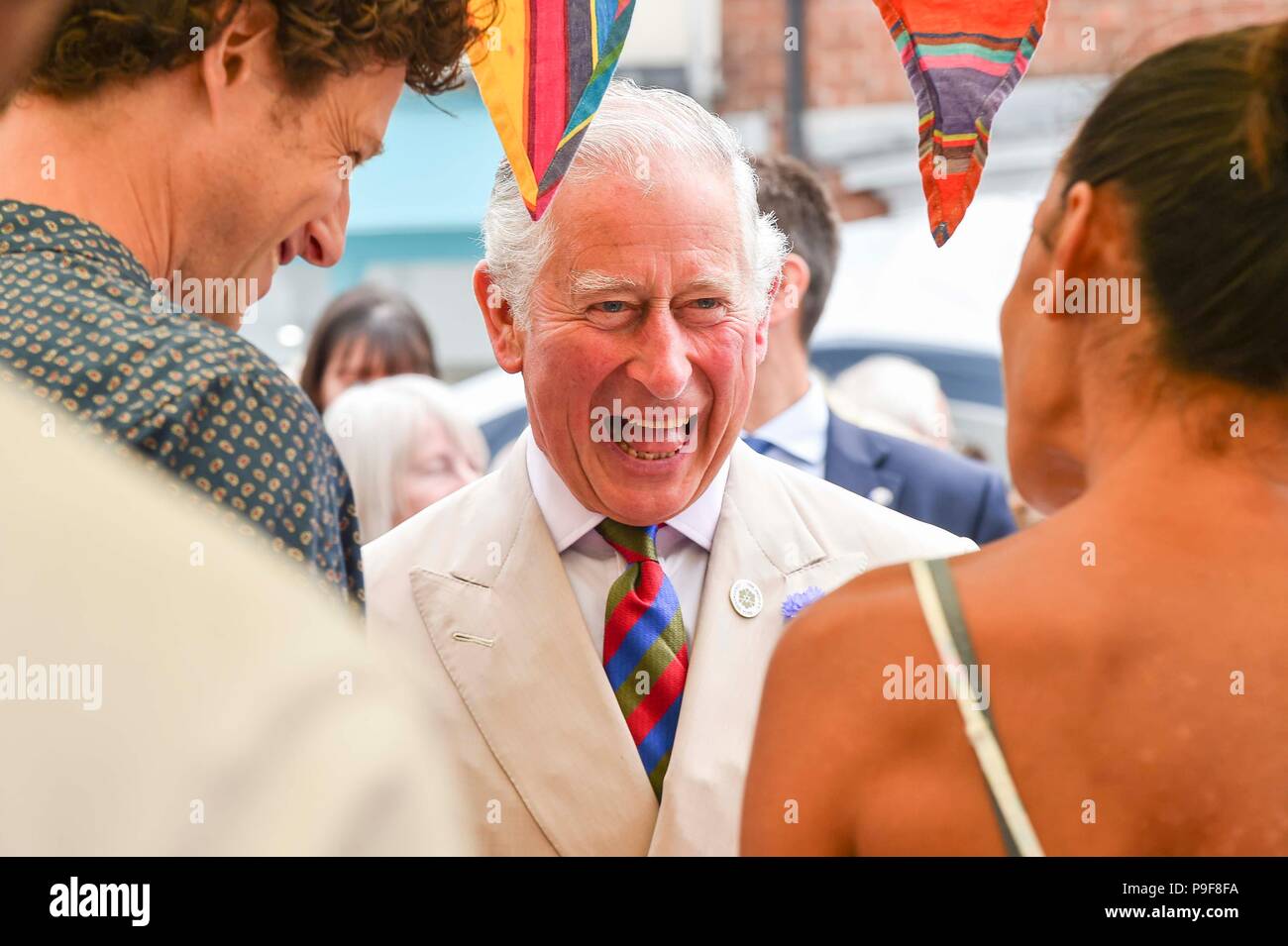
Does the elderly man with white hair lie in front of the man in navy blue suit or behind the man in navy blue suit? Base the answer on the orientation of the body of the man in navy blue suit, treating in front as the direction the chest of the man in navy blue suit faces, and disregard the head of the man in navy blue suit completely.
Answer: in front

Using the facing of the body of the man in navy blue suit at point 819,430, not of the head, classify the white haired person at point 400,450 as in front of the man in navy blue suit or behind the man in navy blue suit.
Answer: in front

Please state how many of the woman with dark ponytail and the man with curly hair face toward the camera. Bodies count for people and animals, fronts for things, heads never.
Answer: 0

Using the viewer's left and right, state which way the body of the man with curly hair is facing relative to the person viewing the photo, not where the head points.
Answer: facing away from the viewer and to the right of the viewer

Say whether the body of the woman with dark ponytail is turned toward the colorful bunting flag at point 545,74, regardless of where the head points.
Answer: yes

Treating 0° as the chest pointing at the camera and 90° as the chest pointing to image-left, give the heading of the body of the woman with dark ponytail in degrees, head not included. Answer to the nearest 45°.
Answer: approximately 135°

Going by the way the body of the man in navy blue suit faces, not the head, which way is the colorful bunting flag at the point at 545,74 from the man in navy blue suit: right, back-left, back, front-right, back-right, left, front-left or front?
front-left

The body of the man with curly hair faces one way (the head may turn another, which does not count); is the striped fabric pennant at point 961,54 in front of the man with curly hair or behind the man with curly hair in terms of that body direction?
in front

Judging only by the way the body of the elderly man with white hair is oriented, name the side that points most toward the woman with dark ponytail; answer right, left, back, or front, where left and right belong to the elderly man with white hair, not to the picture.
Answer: front

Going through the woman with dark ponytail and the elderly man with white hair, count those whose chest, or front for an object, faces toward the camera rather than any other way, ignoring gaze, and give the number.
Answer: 1

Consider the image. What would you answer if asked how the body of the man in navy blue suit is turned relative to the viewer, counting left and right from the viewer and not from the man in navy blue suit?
facing the viewer and to the left of the viewer

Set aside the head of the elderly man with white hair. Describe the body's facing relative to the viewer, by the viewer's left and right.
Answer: facing the viewer

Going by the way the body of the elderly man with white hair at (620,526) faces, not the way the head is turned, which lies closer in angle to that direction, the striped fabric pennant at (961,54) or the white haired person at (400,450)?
the striped fabric pennant

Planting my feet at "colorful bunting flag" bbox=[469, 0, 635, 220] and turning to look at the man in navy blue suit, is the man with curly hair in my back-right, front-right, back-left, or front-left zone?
back-left

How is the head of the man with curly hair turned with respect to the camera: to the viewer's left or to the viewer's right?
to the viewer's right

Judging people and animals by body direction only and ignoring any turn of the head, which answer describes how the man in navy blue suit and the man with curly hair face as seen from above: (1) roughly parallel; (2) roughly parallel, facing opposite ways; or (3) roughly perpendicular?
roughly parallel, facing opposite ways

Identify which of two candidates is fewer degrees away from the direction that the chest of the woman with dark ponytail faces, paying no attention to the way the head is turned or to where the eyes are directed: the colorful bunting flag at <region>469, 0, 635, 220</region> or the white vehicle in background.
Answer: the colorful bunting flag

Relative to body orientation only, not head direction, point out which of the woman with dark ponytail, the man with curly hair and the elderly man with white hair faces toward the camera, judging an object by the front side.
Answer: the elderly man with white hair

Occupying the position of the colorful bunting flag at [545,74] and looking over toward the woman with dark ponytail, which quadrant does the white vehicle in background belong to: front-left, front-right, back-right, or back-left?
back-left
